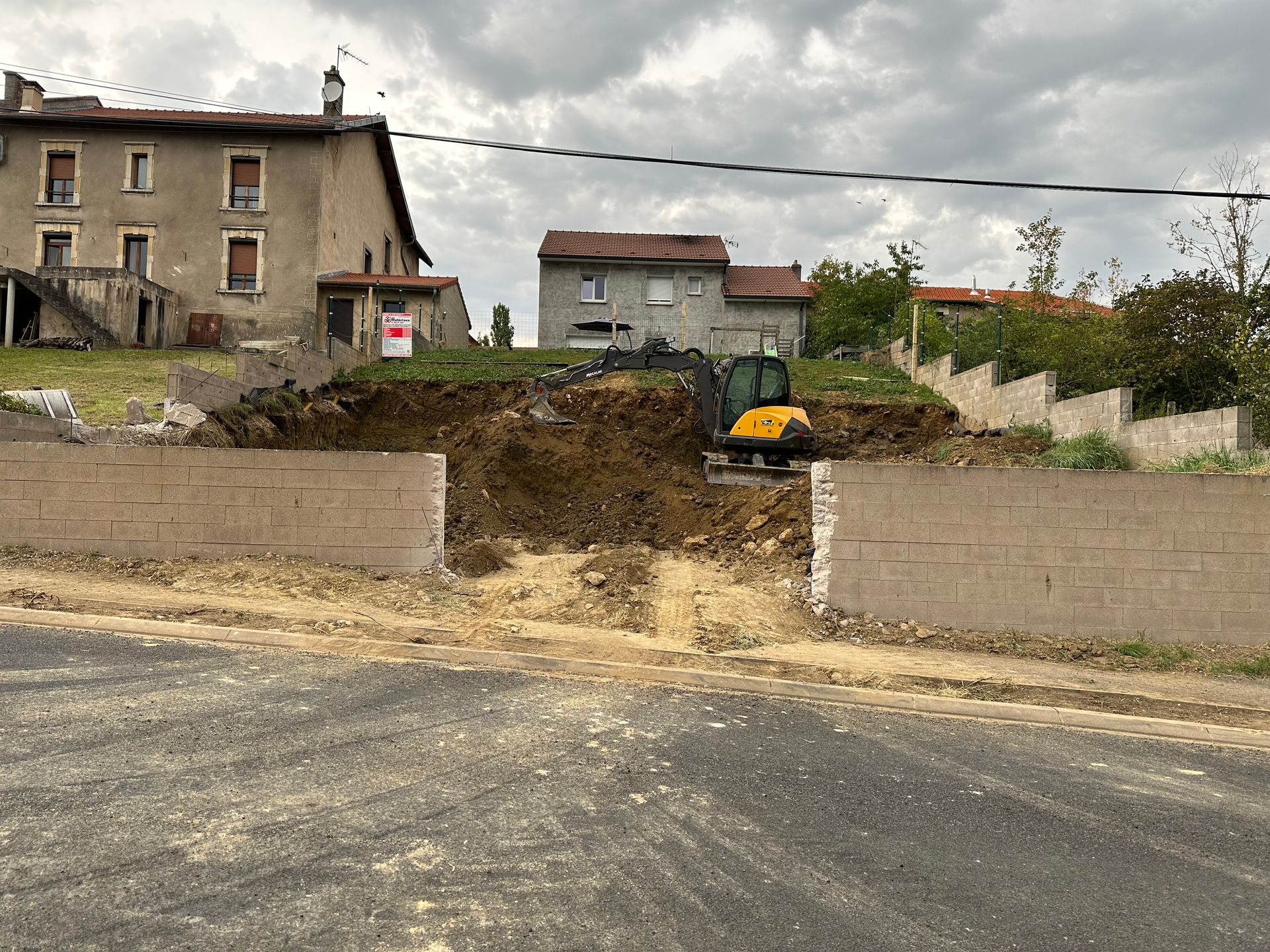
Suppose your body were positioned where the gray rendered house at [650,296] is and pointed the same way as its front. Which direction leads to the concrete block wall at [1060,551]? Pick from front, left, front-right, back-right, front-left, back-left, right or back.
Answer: front

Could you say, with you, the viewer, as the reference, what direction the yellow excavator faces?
facing to the left of the viewer

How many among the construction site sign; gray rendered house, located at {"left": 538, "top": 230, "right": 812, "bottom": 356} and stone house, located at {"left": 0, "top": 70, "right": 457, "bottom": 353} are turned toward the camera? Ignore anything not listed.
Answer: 3

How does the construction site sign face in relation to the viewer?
toward the camera

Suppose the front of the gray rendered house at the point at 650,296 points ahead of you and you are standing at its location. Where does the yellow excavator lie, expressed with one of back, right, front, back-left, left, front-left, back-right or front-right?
front

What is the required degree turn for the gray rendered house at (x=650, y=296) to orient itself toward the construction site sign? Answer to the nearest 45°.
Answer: approximately 45° to its right

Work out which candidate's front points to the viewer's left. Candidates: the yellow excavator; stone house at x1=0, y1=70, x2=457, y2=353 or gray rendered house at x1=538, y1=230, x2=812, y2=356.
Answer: the yellow excavator

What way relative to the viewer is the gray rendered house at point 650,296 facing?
toward the camera

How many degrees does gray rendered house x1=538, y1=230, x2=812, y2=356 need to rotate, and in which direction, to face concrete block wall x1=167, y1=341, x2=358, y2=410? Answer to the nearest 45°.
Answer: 0° — it already faces it

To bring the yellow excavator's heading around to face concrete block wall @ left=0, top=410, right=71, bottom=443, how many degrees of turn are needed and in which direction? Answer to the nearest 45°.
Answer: approximately 45° to its left

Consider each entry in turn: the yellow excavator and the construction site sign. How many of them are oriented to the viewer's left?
1

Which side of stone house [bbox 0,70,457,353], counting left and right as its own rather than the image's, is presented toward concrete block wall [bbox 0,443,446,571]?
front

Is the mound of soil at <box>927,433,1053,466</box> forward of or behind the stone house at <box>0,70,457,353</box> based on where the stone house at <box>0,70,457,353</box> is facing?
forward

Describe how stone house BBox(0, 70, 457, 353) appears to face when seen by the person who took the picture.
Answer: facing the viewer
